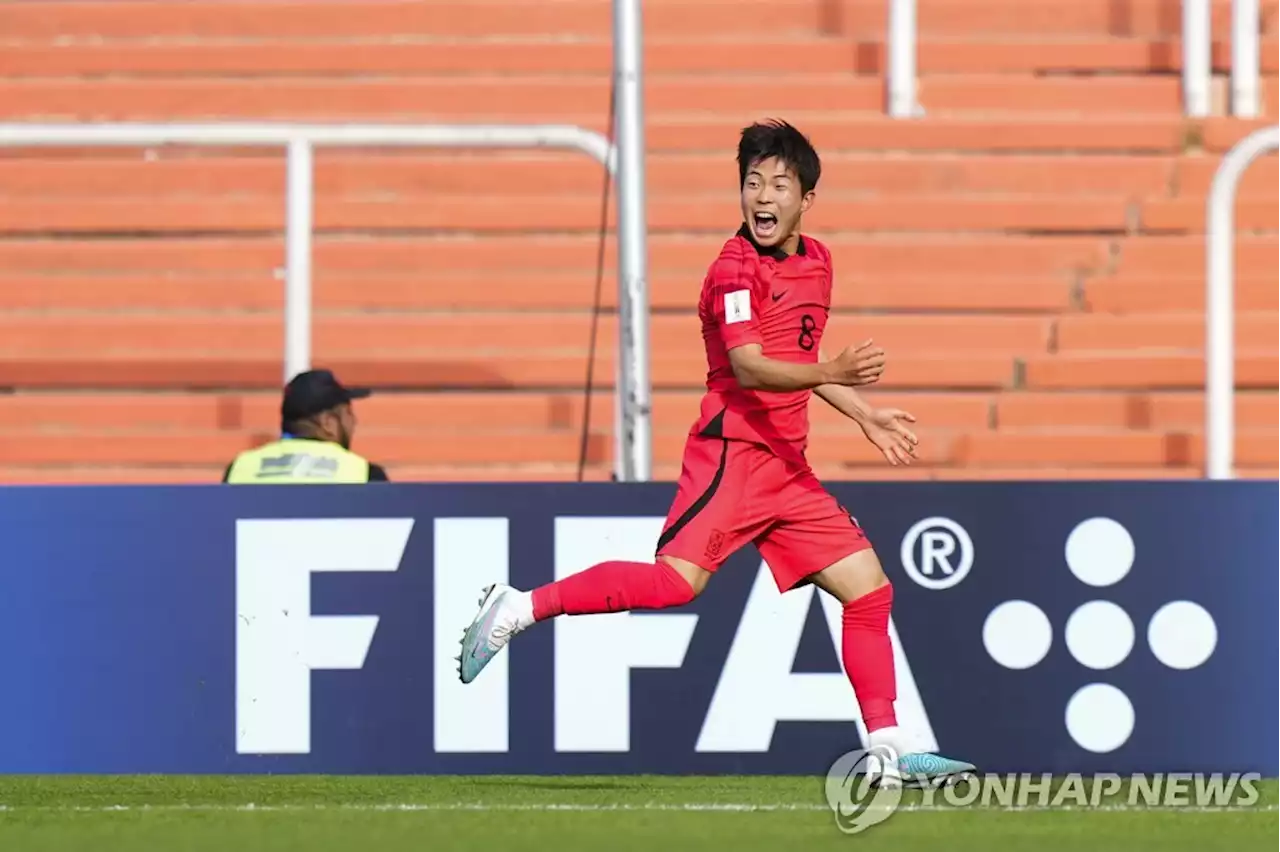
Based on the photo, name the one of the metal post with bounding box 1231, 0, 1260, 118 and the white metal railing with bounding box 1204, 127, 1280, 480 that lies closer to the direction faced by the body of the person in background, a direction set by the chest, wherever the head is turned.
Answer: the metal post

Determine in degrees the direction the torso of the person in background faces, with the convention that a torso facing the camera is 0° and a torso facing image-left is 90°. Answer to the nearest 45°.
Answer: approximately 225°

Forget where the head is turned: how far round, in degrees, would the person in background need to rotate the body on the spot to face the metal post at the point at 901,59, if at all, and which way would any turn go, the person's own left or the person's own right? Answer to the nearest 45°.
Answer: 0° — they already face it

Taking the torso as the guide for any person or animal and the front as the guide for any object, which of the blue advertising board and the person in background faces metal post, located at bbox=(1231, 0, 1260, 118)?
the person in background

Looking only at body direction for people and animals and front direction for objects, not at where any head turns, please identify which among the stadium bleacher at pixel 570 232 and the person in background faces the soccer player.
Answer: the stadium bleacher

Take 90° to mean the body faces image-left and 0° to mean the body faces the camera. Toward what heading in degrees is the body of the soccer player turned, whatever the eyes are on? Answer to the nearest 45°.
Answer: approximately 315°
